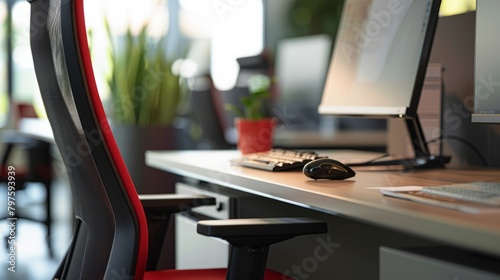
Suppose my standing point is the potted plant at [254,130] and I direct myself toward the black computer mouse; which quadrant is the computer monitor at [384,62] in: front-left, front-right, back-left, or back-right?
front-left

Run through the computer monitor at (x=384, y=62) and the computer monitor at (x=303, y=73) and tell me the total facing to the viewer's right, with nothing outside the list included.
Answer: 0

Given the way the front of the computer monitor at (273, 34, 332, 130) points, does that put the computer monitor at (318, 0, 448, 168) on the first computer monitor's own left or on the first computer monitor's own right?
on the first computer monitor's own left

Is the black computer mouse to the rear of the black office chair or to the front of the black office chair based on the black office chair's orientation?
to the front

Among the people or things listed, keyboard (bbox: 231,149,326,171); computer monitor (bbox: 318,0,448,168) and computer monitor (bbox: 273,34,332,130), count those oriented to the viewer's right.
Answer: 0

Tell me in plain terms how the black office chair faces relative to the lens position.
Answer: facing away from the viewer and to the right of the viewer

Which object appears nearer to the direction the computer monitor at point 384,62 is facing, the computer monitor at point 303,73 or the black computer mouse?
the black computer mouse

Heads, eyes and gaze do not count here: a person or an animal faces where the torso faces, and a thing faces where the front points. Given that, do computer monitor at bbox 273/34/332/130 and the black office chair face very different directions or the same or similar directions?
very different directions

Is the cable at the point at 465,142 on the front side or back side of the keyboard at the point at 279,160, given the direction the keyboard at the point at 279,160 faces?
on the back side

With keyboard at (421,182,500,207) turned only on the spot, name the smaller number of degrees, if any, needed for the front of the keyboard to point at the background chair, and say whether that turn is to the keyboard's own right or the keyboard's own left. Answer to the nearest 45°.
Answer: approximately 90° to the keyboard's own right

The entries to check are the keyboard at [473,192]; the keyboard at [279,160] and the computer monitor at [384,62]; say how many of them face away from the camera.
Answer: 0

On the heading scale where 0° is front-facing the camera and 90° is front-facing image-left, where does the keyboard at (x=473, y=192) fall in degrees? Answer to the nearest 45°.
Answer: approximately 45°

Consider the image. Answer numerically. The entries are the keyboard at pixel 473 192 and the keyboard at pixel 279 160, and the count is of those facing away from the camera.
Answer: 0

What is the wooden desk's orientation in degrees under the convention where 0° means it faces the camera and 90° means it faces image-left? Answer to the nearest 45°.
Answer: approximately 45°
